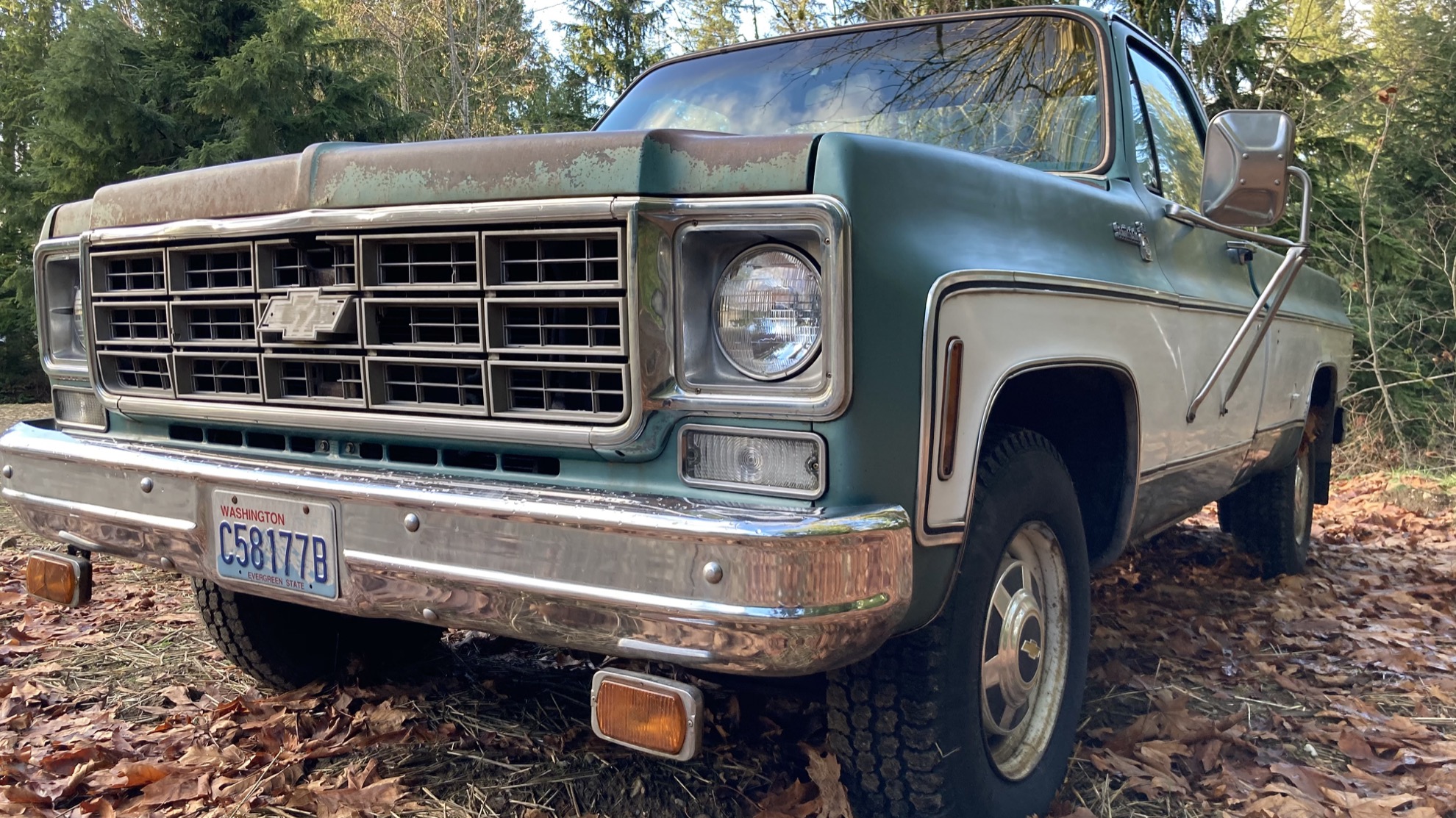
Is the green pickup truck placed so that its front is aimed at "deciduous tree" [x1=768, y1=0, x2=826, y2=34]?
no

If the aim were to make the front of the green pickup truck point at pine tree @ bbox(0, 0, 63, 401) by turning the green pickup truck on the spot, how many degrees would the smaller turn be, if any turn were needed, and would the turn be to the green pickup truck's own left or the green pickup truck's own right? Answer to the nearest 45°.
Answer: approximately 90° to the green pickup truck's own right

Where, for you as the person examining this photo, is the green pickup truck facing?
facing the viewer and to the left of the viewer

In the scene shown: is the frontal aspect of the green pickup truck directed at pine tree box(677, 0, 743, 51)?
no

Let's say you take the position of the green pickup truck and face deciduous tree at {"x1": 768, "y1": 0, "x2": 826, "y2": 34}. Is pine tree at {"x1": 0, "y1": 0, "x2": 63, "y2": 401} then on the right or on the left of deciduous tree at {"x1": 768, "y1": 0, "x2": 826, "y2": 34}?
left

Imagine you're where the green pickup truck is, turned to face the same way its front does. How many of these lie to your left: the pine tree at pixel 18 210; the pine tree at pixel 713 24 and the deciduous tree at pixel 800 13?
0
